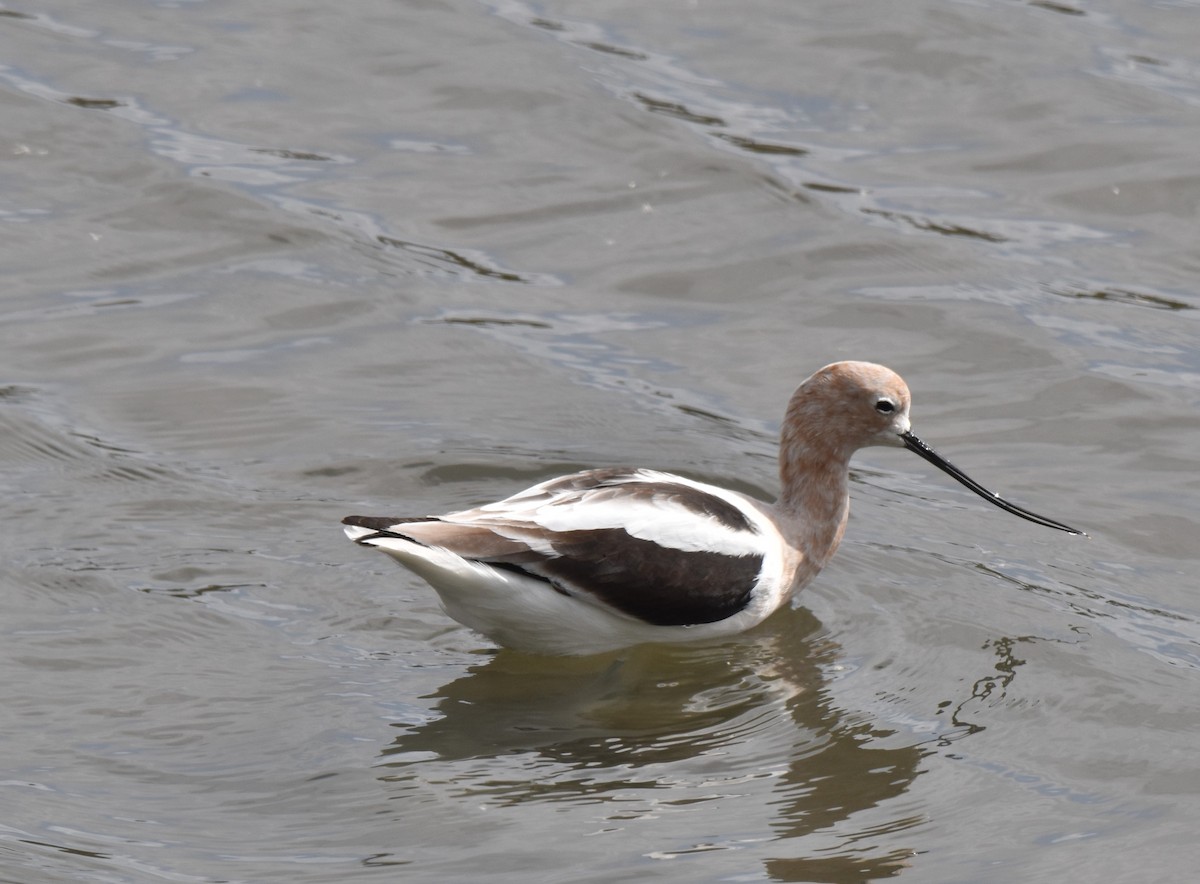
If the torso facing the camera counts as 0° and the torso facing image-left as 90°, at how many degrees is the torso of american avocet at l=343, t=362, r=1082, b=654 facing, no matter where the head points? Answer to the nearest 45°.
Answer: approximately 270°
